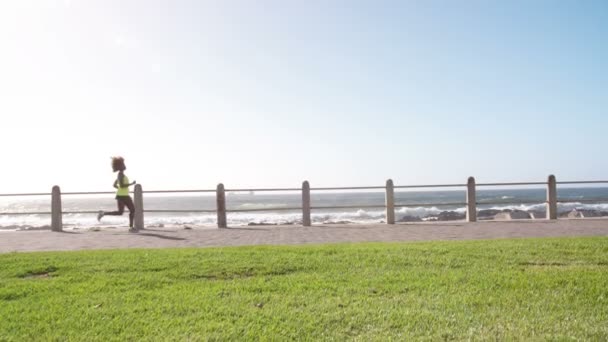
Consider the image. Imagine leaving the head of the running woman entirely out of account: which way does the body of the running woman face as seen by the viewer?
to the viewer's right
